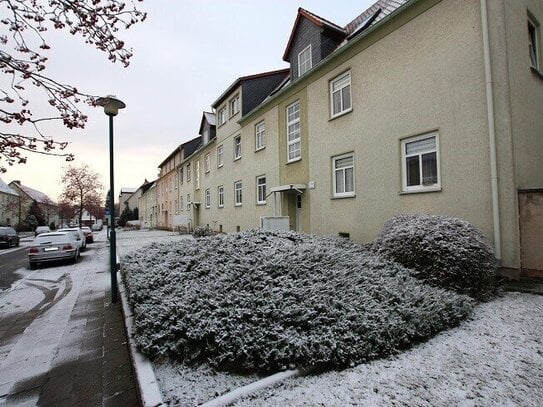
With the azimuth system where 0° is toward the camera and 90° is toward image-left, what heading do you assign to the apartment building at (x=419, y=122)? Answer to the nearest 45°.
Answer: approximately 45°

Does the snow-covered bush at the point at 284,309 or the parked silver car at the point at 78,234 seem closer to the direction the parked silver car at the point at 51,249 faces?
the parked silver car

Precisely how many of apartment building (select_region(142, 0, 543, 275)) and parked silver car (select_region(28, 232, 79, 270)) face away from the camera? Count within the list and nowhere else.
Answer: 1

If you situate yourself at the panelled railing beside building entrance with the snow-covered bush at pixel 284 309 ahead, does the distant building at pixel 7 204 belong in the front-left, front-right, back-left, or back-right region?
back-right

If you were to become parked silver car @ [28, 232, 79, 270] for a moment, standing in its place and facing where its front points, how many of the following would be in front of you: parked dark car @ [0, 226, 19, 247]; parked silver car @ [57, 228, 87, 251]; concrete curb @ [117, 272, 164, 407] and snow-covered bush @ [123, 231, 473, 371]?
2

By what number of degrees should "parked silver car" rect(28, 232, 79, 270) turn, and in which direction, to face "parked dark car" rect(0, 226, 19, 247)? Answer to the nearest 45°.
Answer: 0° — it already faces it

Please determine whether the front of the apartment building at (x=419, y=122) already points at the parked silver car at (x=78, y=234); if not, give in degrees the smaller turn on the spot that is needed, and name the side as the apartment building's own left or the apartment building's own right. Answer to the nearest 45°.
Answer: approximately 45° to the apartment building's own right

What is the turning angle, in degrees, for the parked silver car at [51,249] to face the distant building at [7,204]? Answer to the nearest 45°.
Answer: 0° — it already faces it

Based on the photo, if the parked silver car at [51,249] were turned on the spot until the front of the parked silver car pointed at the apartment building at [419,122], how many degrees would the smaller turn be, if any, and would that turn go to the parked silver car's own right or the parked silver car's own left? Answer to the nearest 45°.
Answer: approximately 135° to the parked silver car's own right

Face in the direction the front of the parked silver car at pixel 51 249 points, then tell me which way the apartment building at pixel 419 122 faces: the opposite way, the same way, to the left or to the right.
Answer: to the left

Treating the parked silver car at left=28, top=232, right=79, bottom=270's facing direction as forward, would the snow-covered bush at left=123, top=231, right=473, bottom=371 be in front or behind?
behind

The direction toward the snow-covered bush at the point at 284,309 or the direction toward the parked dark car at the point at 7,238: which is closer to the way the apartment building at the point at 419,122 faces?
the snow-covered bush

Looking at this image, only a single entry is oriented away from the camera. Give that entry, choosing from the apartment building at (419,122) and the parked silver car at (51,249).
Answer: the parked silver car

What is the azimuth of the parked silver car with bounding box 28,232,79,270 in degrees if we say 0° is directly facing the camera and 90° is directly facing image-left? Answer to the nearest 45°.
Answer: approximately 180°
